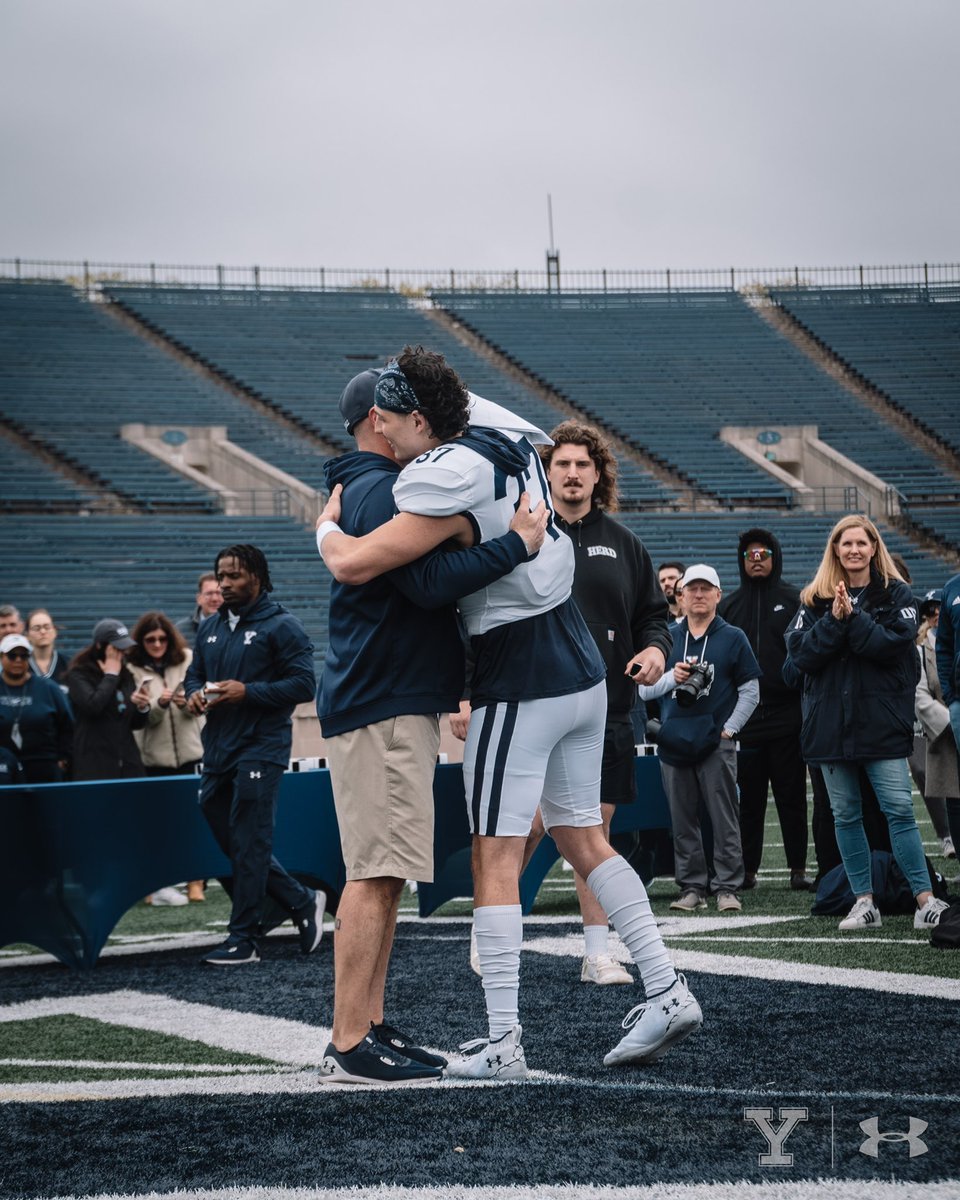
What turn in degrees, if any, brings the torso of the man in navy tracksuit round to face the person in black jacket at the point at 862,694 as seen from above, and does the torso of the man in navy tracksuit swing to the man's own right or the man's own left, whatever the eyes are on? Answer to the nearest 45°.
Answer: approximately 135° to the man's own left

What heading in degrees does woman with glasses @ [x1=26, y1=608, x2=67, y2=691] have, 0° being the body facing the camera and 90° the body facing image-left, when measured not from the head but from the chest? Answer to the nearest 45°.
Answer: approximately 0°

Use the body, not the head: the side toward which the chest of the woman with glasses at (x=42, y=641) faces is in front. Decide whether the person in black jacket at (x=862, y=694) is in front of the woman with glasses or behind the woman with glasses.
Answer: in front

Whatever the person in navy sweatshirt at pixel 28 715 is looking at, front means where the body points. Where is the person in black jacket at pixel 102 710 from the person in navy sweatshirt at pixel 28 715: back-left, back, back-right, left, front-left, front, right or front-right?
back-left

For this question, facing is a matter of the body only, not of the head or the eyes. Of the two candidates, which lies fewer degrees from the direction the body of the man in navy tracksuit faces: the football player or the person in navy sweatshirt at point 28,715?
the football player

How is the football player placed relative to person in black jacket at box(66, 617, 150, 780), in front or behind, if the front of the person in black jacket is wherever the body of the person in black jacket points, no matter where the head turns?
in front

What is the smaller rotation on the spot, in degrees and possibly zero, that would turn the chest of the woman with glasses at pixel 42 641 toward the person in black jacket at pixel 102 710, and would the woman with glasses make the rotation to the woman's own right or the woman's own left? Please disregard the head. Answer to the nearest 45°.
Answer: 0° — they already face them

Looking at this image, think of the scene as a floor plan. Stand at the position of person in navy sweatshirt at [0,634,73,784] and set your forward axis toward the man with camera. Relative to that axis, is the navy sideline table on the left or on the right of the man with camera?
right
